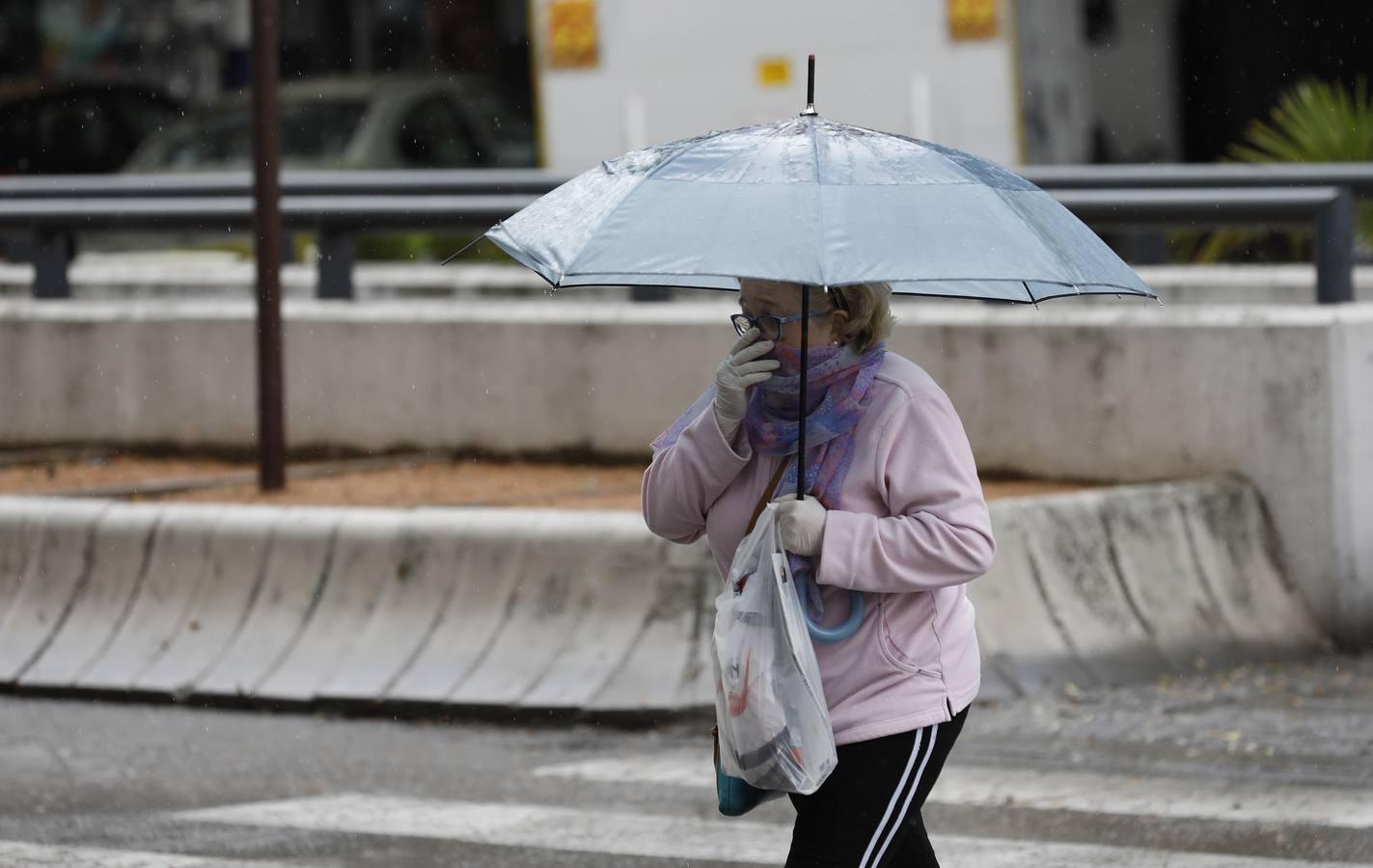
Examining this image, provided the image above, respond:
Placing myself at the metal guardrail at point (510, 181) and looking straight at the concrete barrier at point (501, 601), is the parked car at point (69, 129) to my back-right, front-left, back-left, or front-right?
back-right

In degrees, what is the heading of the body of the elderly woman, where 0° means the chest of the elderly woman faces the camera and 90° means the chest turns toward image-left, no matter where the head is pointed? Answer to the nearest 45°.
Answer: approximately 45°

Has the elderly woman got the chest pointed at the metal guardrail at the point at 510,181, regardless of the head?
no

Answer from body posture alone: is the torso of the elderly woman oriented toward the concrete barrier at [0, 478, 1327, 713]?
no

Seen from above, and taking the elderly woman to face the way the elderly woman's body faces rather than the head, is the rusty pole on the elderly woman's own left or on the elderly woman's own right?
on the elderly woman's own right

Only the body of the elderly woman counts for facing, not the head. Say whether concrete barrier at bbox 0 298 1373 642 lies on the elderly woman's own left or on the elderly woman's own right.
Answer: on the elderly woman's own right

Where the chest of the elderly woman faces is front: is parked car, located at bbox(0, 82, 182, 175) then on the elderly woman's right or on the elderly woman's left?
on the elderly woman's right

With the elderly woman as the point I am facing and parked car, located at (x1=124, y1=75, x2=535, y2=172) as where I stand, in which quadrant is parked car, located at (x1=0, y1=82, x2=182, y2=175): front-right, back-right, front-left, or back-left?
back-right

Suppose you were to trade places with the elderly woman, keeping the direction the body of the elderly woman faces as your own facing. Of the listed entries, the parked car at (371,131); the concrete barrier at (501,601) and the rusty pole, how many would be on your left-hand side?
0

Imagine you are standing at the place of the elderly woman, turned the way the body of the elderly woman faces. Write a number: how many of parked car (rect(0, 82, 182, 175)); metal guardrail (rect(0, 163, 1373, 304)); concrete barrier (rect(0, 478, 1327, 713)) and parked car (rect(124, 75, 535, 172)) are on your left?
0

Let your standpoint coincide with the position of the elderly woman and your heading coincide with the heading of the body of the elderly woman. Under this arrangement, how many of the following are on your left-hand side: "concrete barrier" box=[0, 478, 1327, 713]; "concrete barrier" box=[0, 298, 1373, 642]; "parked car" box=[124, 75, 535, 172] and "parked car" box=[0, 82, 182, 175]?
0

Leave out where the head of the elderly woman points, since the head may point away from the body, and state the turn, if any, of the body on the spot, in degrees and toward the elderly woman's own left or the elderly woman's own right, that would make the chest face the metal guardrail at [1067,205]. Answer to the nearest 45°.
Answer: approximately 135° to the elderly woman's own right
